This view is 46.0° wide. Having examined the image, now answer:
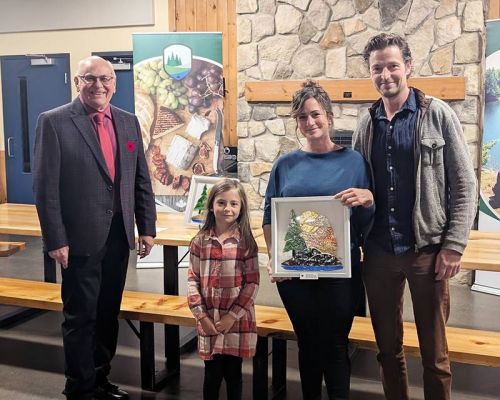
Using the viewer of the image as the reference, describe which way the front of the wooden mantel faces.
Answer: facing the viewer

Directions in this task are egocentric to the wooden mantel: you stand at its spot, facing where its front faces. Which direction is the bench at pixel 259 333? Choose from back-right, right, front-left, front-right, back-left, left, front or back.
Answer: front

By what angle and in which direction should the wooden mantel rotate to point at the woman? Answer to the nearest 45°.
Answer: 0° — it already faces them

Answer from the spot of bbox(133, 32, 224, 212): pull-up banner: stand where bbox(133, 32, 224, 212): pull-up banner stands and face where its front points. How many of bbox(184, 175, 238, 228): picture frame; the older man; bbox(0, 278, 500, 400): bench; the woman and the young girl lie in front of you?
5

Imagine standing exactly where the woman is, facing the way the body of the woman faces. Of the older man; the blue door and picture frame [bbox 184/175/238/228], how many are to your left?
0

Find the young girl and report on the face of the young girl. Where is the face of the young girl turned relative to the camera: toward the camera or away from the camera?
toward the camera

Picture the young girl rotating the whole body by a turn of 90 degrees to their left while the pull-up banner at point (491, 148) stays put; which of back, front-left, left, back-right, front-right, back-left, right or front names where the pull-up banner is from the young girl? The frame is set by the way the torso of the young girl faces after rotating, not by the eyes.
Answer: front-left

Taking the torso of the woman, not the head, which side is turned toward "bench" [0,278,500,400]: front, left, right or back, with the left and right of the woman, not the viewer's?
back

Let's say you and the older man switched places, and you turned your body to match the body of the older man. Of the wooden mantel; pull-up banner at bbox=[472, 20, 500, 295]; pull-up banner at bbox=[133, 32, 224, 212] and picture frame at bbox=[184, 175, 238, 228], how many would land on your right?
0

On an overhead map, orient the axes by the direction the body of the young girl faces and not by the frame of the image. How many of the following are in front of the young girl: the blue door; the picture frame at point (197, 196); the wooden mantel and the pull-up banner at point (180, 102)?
0

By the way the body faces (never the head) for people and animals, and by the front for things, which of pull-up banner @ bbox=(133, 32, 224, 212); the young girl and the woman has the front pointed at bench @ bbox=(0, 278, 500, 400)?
the pull-up banner

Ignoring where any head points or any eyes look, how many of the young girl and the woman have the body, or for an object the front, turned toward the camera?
2

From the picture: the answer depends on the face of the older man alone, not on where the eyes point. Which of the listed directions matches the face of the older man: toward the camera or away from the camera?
toward the camera

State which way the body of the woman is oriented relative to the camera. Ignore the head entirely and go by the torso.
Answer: toward the camera

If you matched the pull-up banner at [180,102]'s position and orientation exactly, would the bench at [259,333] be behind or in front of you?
in front

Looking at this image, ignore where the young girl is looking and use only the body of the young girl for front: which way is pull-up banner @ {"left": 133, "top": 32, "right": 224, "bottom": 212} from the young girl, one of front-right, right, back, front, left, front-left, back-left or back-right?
back

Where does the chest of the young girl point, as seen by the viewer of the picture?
toward the camera

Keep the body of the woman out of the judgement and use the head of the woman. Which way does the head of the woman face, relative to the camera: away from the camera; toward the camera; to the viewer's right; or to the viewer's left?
toward the camera
